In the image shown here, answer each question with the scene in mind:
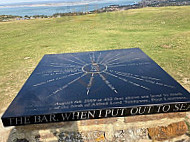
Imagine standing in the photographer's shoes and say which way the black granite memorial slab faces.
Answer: facing the viewer

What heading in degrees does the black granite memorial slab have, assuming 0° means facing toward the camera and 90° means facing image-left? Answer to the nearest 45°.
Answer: approximately 0°
